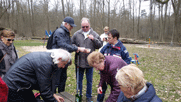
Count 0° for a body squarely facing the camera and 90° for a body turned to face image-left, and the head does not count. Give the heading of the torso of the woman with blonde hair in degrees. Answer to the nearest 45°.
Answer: approximately 90°

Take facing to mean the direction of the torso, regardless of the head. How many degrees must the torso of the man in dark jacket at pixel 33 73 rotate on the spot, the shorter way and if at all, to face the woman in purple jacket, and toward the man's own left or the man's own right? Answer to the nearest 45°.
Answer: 0° — they already face them
